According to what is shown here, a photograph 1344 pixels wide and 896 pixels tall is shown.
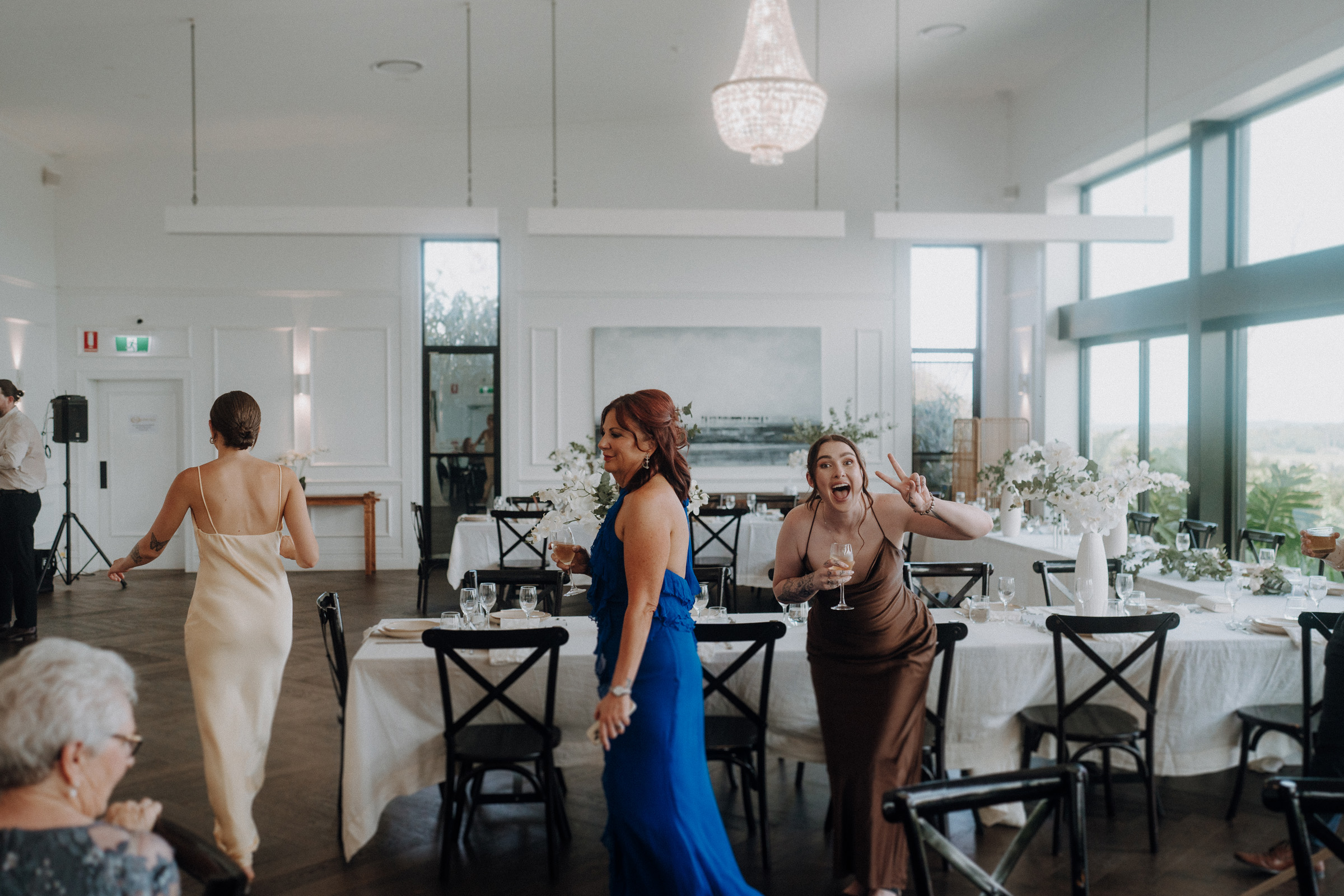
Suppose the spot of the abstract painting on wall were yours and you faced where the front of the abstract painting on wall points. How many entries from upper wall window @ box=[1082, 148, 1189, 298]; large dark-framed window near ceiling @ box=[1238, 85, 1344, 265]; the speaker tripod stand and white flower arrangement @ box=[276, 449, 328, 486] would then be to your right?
2

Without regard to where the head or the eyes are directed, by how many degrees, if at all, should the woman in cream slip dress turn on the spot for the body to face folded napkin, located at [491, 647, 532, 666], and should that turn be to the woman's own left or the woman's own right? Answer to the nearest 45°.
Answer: approximately 90° to the woman's own right

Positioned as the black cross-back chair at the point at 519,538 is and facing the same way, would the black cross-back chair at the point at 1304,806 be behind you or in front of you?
behind

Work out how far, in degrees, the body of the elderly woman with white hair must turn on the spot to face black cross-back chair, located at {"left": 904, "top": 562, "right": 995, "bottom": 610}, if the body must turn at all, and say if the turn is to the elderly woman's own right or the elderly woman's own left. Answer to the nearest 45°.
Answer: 0° — they already face it

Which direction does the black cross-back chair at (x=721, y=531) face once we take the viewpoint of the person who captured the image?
facing away from the viewer

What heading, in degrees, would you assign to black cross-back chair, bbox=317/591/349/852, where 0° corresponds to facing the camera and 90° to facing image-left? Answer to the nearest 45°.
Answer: approximately 270°

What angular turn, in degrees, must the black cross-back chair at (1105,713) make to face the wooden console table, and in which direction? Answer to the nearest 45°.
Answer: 0° — it already faces it

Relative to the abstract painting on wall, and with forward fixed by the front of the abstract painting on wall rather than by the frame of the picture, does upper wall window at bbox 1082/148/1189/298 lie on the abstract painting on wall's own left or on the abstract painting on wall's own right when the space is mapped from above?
on the abstract painting on wall's own left

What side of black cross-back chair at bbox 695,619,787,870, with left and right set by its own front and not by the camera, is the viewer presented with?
back

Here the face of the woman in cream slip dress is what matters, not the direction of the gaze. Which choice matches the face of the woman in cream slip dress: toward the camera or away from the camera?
away from the camera

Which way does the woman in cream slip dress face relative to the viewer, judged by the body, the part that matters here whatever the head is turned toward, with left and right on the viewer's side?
facing away from the viewer
